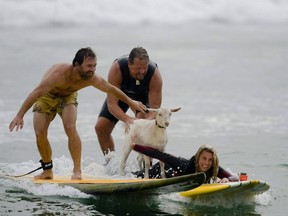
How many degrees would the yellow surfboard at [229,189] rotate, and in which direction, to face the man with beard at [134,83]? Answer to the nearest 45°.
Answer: approximately 135° to its left

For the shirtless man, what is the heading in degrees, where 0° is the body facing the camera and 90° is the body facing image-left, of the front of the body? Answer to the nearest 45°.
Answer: approximately 315°

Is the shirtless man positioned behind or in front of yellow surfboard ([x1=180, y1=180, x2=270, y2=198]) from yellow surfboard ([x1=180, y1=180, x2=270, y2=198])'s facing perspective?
behind

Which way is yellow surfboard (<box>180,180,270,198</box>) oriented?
to the viewer's right

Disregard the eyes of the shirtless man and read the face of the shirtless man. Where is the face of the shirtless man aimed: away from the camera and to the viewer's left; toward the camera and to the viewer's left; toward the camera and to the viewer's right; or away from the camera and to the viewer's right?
toward the camera and to the viewer's right

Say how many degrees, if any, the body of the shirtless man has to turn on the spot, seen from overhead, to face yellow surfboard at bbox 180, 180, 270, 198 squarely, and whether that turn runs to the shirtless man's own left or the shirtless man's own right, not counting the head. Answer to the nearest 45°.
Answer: approximately 45° to the shirtless man's own left

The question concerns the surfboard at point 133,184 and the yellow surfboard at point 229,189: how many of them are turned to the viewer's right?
2

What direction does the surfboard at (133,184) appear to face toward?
to the viewer's right

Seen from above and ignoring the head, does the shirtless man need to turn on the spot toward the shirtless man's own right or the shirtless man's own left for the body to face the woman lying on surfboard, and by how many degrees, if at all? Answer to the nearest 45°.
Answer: approximately 45° to the shirtless man's own left
